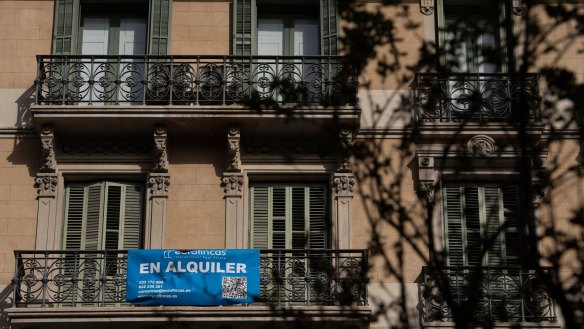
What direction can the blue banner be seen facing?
toward the camera

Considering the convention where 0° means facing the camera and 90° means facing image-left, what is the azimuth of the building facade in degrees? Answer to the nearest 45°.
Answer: approximately 0°
